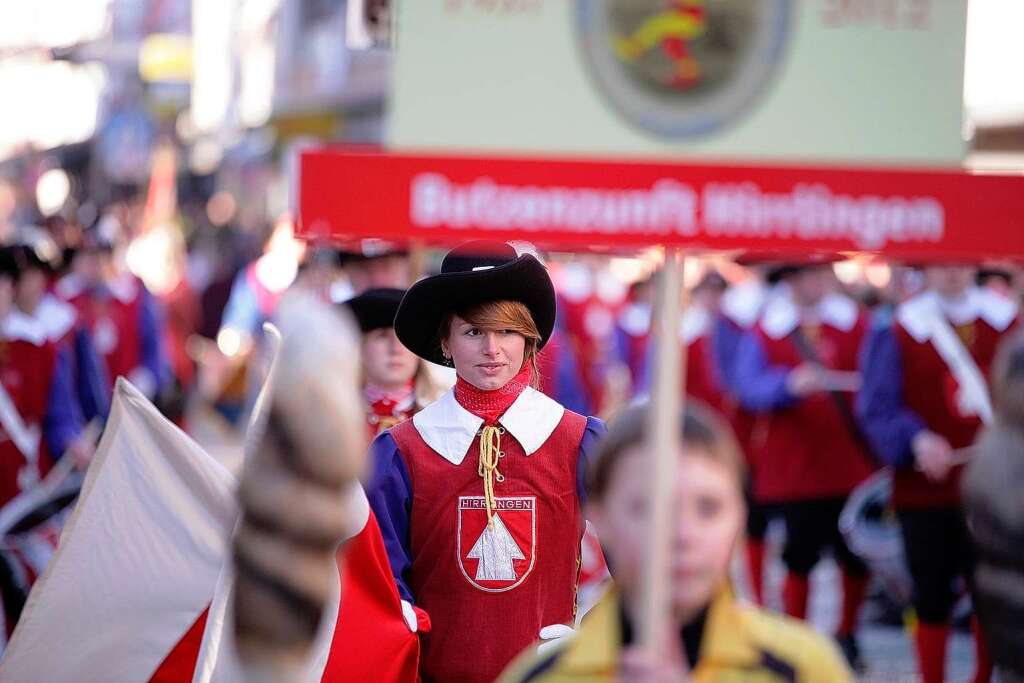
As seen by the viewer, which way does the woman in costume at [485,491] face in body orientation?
toward the camera

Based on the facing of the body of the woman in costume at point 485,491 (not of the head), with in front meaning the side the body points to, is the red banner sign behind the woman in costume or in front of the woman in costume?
in front

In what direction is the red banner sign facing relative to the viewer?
toward the camera

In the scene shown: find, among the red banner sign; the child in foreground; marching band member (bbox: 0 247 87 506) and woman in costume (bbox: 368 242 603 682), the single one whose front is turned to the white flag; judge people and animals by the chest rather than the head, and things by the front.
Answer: the marching band member

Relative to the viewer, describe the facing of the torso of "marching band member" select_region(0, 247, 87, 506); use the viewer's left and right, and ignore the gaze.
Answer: facing the viewer

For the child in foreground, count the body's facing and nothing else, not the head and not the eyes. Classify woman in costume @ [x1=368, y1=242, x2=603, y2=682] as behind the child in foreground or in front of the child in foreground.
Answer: behind

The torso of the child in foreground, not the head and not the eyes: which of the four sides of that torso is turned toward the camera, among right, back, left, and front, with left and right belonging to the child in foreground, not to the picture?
front

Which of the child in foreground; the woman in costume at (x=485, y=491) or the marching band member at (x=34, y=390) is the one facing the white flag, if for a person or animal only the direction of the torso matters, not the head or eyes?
the marching band member

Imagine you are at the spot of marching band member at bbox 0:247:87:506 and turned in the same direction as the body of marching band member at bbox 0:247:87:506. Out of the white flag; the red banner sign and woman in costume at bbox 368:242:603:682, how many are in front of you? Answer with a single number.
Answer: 3

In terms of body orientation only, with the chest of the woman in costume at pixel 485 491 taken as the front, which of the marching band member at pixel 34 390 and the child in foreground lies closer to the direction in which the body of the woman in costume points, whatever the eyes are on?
the child in foreground

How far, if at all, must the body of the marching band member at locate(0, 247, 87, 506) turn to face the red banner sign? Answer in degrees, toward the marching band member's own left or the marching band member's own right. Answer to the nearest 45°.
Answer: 0° — they already face it
